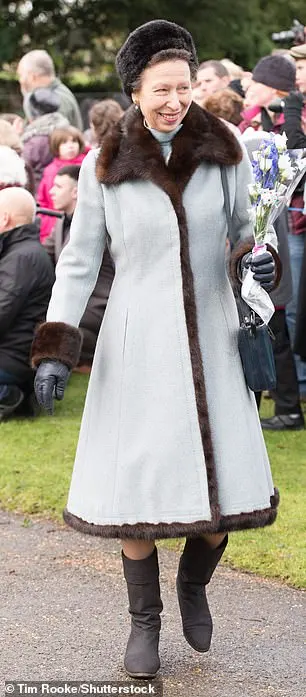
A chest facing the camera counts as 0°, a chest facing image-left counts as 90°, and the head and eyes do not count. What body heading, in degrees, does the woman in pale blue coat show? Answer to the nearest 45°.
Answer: approximately 0°

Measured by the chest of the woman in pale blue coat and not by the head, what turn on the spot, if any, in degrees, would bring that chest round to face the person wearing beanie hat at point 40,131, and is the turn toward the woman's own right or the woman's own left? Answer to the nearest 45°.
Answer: approximately 180°

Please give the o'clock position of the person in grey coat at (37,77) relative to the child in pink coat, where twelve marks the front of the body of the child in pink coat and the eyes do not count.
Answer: The person in grey coat is roughly at 6 o'clock from the child in pink coat.

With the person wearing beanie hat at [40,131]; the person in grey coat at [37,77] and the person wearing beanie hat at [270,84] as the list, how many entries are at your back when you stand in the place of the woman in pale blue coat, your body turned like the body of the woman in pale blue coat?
3

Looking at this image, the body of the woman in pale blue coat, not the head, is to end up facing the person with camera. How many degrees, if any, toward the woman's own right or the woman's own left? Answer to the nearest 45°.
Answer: approximately 180°

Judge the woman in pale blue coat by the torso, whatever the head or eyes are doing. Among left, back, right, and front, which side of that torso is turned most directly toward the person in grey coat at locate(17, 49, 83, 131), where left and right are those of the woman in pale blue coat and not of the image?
back

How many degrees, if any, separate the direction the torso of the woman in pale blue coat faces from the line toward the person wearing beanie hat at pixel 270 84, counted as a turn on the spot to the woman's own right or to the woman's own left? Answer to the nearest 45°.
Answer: approximately 180°
